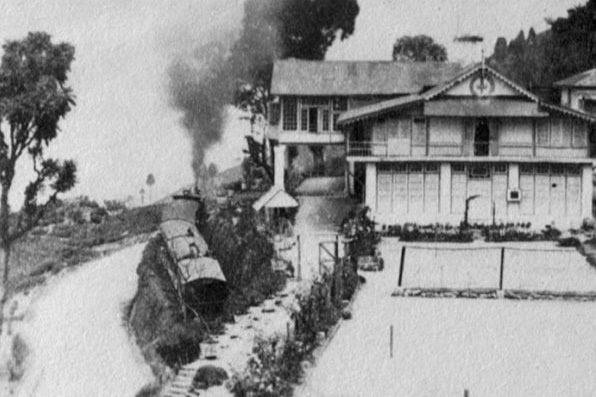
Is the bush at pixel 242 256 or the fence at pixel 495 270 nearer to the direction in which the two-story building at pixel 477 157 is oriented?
the fence

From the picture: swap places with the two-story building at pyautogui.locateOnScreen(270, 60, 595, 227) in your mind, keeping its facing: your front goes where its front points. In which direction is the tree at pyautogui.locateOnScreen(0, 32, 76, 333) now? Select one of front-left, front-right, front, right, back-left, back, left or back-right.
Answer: front-right

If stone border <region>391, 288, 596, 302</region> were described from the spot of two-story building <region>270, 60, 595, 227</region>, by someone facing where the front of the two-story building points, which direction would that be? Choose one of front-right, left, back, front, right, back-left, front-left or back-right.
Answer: front

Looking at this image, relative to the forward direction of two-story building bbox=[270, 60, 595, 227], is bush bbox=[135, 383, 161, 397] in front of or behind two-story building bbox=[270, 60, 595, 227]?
in front

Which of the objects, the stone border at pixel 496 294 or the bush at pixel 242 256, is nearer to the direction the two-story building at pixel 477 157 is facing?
the stone border

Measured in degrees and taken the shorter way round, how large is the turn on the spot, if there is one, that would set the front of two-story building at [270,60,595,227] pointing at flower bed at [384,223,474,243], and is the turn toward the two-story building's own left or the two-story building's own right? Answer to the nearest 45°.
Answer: approximately 45° to the two-story building's own right

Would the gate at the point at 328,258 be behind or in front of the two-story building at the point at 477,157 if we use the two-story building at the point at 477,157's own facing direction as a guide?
in front

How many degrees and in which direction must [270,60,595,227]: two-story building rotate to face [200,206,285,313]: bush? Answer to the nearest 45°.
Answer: approximately 45° to its right

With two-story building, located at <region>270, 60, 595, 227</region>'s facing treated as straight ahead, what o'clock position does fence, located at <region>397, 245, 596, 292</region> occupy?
The fence is roughly at 12 o'clock from the two-story building.

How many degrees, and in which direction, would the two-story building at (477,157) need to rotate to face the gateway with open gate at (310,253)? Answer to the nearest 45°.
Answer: approximately 45° to its right

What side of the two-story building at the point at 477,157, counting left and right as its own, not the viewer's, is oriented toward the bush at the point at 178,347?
front

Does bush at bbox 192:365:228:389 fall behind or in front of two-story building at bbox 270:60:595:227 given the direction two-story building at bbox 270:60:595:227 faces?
in front

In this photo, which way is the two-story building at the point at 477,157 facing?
toward the camera

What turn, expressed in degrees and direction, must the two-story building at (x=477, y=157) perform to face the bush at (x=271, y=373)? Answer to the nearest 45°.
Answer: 0° — it already faces it

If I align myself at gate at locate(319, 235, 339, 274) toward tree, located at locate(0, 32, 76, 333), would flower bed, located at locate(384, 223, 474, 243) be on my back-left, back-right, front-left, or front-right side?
back-right
